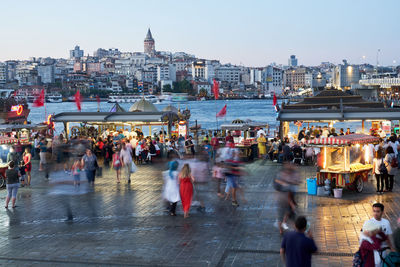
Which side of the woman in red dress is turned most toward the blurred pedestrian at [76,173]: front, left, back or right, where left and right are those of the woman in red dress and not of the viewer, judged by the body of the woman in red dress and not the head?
left

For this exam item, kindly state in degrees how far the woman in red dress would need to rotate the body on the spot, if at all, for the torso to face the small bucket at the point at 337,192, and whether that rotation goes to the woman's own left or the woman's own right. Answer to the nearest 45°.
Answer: approximately 45° to the woman's own right

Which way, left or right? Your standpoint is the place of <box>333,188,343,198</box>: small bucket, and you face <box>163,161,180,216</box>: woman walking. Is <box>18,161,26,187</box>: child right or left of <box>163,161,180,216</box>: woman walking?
right

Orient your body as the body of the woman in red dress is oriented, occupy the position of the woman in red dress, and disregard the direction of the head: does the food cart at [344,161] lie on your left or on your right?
on your right

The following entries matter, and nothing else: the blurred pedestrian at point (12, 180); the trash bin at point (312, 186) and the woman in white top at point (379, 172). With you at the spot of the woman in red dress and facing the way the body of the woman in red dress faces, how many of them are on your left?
1

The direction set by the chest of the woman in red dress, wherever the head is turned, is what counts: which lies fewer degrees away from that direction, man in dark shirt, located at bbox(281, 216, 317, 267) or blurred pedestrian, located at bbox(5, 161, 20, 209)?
the blurred pedestrian

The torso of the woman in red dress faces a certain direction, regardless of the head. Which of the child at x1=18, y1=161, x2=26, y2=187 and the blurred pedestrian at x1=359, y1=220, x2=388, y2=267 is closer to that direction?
the child

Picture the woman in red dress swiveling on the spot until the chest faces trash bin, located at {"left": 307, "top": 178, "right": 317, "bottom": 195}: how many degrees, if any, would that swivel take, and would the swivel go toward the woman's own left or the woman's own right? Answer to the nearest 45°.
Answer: approximately 45° to the woman's own right

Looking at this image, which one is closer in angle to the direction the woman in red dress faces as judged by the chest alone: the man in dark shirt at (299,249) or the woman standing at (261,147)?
the woman standing

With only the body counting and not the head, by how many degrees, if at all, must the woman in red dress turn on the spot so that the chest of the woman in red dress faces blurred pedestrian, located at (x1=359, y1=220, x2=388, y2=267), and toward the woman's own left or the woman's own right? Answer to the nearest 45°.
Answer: approximately 135° to the woman's own right

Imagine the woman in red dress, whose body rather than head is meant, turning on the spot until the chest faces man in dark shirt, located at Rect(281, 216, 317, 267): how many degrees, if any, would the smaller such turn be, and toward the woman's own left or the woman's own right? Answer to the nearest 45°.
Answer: approximately 180°

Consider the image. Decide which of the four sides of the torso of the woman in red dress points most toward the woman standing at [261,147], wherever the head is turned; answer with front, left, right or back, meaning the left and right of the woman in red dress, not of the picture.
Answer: front

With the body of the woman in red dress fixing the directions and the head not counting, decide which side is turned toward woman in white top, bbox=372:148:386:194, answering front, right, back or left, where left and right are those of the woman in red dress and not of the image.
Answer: right

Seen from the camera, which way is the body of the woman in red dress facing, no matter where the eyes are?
away from the camera
